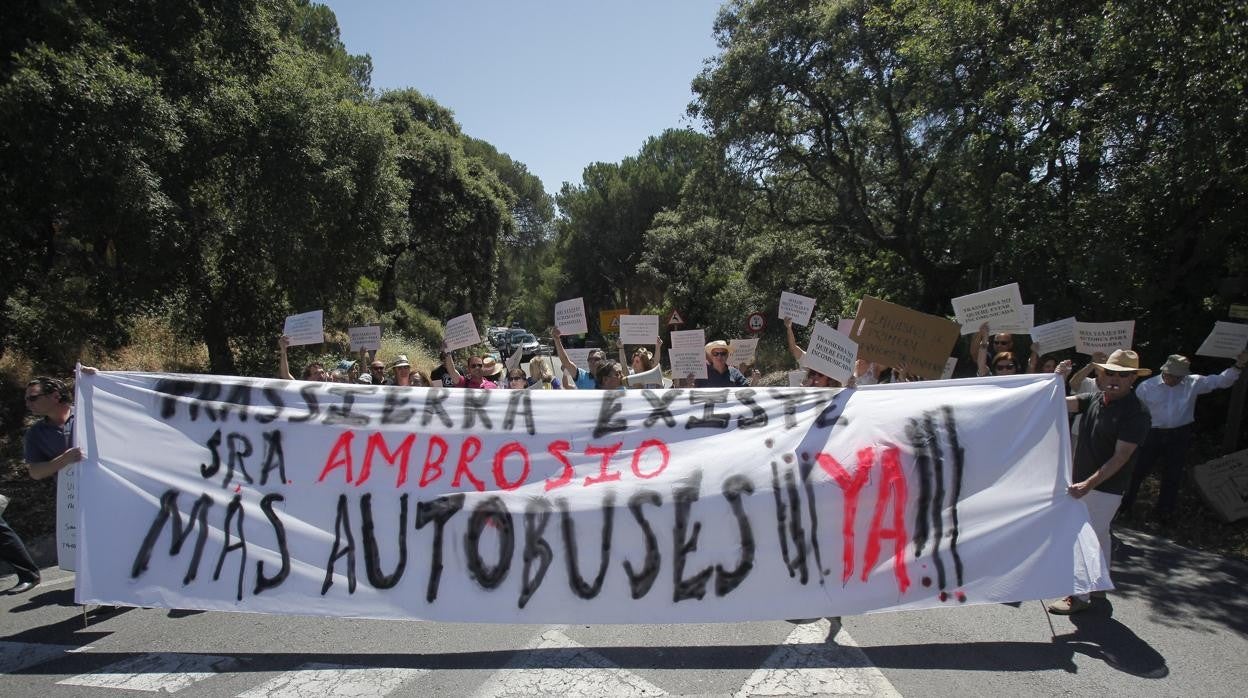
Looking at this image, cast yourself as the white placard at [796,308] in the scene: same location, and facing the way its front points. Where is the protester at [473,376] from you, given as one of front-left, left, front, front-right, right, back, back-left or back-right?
right

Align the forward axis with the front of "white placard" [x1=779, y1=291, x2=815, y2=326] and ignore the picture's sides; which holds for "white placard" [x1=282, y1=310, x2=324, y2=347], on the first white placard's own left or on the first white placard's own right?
on the first white placard's own right

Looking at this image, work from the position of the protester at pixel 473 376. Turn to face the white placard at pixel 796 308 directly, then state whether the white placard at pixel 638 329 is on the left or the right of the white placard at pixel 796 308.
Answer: left

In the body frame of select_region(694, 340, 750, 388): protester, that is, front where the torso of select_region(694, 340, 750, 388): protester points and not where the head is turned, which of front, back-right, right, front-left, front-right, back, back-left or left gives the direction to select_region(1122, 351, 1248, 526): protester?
left

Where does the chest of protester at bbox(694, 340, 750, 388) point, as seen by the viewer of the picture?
toward the camera

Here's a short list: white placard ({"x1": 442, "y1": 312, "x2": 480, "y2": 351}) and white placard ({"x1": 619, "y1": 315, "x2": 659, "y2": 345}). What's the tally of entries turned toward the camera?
2

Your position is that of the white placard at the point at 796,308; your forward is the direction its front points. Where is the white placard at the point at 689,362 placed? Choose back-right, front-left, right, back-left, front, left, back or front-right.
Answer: right

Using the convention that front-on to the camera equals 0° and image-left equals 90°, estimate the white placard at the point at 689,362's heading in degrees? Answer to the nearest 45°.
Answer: approximately 0°

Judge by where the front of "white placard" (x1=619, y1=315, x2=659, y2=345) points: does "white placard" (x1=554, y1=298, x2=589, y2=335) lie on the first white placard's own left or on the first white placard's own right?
on the first white placard's own right

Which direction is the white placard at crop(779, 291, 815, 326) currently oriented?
toward the camera

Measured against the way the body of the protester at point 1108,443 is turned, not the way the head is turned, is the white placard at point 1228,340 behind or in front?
behind
